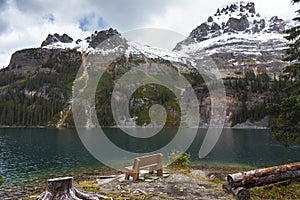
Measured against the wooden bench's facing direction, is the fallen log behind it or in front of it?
behind

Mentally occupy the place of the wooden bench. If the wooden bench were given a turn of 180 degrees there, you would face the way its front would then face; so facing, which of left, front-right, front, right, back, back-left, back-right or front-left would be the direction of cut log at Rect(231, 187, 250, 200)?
front

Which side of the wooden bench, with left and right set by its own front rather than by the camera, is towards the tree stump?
left

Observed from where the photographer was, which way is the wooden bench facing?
facing away from the viewer and to the left of the viewer
